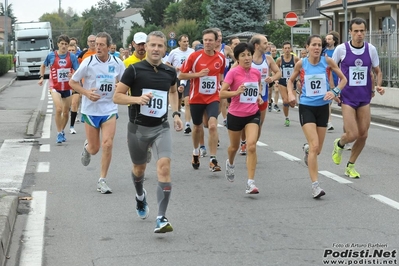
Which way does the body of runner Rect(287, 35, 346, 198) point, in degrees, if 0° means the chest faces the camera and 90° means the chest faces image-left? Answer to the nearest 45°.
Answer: approximately 0°

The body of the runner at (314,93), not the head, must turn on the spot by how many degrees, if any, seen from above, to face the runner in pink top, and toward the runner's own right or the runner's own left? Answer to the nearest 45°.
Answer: approximately 90° to the runner's own right

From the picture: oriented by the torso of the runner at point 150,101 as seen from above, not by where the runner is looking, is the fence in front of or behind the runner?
behind

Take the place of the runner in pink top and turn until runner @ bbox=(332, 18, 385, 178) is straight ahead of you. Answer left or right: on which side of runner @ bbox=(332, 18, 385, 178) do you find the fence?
left

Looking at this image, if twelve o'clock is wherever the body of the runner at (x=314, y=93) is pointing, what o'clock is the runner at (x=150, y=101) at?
the runner at (x=150, y=101) is roughly at 1 o'clock from the runner at (x=314, y=93).

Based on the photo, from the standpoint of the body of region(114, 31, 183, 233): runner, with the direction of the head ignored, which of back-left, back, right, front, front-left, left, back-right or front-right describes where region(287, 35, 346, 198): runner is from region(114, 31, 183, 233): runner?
back-left

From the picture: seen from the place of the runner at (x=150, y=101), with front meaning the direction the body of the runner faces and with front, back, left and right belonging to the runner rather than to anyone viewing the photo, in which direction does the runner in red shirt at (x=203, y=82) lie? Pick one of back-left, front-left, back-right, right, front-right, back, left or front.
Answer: back

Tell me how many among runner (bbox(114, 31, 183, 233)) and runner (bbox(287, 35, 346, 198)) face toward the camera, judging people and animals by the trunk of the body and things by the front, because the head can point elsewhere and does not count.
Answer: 2

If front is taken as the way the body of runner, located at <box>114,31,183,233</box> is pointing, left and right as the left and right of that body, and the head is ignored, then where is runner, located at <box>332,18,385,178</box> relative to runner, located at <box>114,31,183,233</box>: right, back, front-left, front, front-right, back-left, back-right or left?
back-left

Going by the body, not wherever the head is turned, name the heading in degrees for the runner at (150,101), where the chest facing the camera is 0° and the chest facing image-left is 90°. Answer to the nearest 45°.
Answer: approximately 0°
